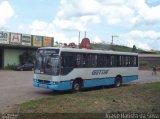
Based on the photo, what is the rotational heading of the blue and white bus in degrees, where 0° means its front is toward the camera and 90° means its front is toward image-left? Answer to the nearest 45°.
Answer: approximately 45°
